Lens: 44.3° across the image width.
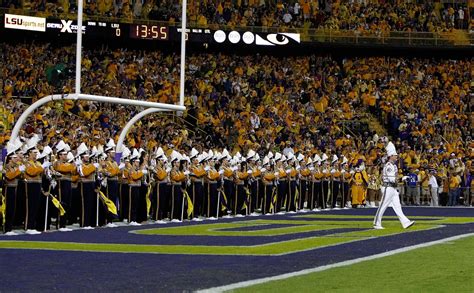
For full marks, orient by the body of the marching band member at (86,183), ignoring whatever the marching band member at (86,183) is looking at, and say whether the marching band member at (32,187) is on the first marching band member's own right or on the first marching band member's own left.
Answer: on the first marching band member's own right

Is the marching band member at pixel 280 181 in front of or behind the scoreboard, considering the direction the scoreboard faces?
in front

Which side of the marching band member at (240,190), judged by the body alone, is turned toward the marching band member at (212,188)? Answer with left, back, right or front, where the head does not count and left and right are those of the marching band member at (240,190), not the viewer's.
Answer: right

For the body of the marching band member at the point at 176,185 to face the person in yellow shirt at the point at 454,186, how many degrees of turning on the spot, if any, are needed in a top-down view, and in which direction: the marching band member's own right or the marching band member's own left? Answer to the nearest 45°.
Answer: approximately 90° to the marching band member's own left

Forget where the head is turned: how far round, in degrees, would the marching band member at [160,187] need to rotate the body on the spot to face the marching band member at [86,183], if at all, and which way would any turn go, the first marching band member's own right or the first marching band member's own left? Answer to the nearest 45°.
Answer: approximately 90° to the first marching band member's own right

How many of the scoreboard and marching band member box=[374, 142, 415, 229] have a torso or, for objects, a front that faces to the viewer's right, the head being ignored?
1
